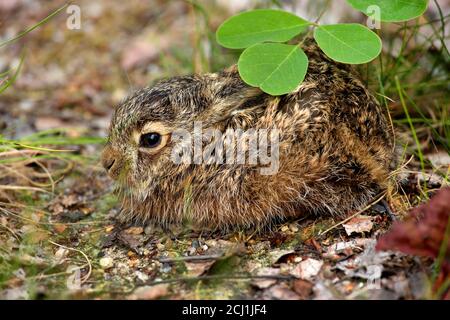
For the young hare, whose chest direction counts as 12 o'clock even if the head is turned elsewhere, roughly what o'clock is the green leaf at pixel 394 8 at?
The green leaf is roughly at 6 o'clock from the young hare.

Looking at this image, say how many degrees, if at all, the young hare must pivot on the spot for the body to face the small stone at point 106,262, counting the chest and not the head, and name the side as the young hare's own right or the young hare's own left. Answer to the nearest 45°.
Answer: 0° — it already faces it

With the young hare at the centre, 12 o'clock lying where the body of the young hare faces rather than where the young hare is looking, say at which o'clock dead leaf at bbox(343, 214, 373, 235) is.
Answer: The dead leaf is roughly at 6 o'clock from the young hare.

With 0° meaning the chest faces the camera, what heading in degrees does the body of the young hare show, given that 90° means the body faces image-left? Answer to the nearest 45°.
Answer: approximately 90°
